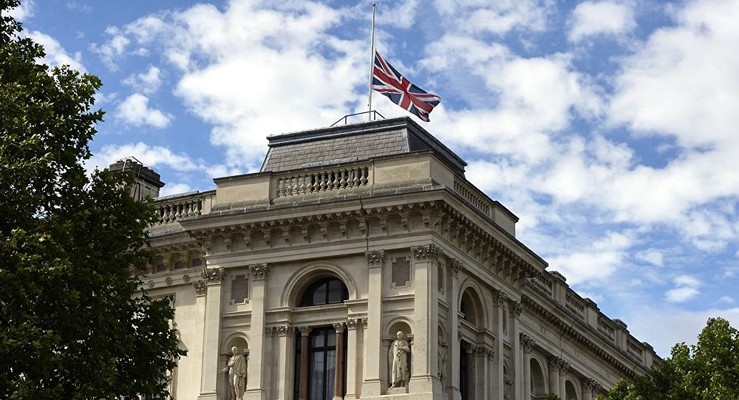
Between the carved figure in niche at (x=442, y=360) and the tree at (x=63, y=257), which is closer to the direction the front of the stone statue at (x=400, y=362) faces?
the tree

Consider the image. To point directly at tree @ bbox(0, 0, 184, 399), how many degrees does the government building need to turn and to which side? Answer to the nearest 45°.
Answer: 0° — it already faces it

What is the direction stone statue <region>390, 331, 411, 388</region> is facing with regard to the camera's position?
facing the viewer

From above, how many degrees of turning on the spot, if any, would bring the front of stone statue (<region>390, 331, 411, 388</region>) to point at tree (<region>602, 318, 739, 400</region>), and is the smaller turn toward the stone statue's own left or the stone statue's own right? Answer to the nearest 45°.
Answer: approximately 90° to the stone statue's own left

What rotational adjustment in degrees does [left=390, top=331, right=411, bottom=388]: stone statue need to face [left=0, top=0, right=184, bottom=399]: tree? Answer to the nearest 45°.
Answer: approximately 45° to its right
